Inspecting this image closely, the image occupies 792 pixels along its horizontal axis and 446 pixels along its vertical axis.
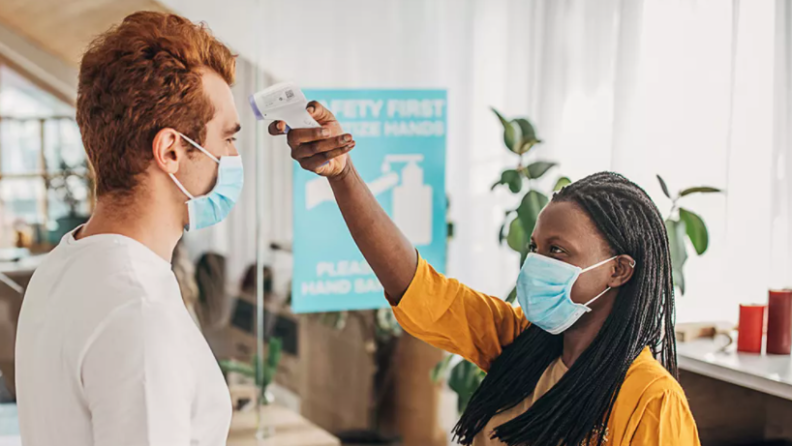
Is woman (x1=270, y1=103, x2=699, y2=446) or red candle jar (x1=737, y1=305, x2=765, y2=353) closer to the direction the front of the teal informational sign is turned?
the woman

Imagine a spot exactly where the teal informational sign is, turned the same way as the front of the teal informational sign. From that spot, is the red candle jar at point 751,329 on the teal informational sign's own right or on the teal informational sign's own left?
on the teal informational sign's own left

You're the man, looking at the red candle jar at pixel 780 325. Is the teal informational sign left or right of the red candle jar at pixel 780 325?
left

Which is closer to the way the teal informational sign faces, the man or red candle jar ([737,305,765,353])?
the man

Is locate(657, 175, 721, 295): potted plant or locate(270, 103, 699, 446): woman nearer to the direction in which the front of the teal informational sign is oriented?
the woman

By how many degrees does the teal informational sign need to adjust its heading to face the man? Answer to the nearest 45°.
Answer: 0° — it already faces them

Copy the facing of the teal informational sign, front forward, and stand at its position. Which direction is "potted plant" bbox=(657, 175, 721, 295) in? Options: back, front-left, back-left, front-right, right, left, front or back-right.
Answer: front-left

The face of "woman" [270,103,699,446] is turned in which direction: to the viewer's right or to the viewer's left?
to the viewer's left

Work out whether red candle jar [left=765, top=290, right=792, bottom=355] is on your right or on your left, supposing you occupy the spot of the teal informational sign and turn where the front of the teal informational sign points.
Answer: on your left

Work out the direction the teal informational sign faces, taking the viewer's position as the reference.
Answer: facing the viewer

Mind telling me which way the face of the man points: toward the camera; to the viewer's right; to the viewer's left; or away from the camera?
to the viewer's right

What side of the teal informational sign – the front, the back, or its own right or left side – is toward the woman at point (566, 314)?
front

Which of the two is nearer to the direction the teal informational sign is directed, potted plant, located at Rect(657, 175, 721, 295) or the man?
the man
